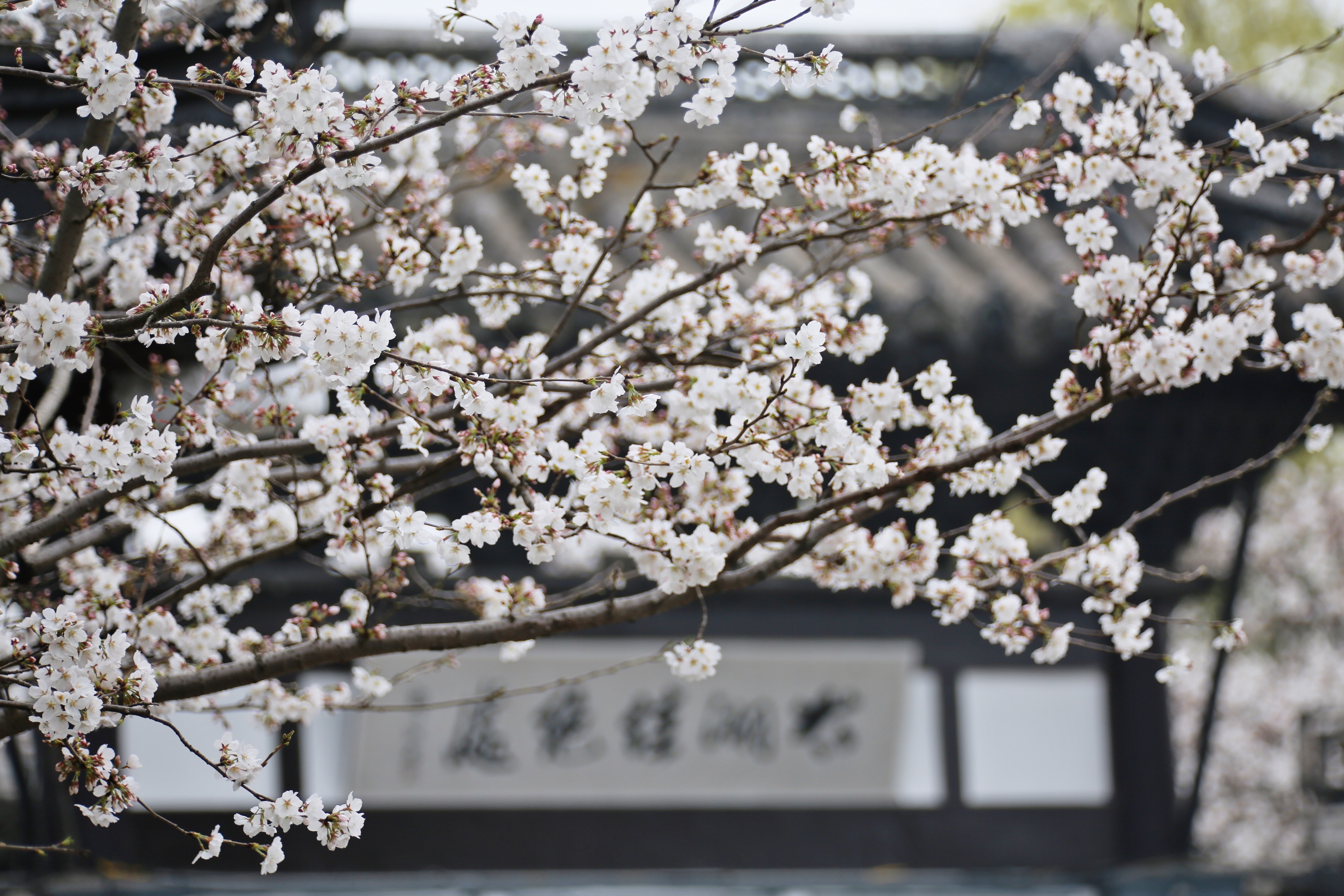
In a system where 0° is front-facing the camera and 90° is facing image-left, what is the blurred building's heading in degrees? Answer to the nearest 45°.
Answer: approximately 0°

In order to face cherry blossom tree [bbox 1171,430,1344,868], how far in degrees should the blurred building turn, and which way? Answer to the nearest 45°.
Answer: approximately 135° to its left

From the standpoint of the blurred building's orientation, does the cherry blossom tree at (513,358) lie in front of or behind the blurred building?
in front
